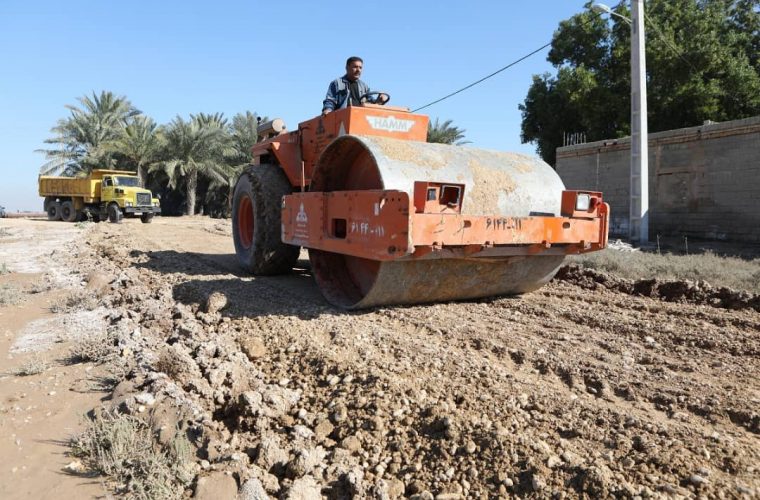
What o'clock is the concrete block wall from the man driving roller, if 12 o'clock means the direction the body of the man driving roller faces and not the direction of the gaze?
The concrete block wall is roughly at 9 o'clock from the man driving roller.

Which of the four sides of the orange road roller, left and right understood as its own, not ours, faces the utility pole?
left

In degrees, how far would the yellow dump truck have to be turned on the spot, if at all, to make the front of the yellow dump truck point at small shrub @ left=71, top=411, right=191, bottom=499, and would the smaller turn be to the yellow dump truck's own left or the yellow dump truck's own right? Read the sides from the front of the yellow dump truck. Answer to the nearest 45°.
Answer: approximately 45° to the yellow dump truck's own right

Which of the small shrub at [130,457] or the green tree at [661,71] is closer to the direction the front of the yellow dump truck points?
the green tree

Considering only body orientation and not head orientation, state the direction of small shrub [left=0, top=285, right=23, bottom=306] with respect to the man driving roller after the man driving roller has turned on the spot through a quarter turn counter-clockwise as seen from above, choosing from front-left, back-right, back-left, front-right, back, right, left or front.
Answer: back-left

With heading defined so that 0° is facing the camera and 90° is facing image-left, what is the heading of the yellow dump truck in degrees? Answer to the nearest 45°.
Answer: approximately 315°

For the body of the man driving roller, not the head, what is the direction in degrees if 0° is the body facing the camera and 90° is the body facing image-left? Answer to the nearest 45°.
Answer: approximately 315°

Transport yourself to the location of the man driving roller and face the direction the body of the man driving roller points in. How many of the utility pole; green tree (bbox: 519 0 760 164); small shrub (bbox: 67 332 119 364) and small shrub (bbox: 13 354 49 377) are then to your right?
2

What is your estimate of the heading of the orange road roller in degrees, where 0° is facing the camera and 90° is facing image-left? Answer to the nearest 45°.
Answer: approximately 315°
